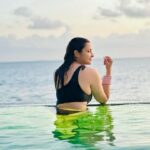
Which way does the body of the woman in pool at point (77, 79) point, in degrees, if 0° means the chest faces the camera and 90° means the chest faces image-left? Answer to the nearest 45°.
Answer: approximately 225°

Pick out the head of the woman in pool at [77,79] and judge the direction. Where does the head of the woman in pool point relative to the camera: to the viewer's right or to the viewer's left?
to the viewer's right
